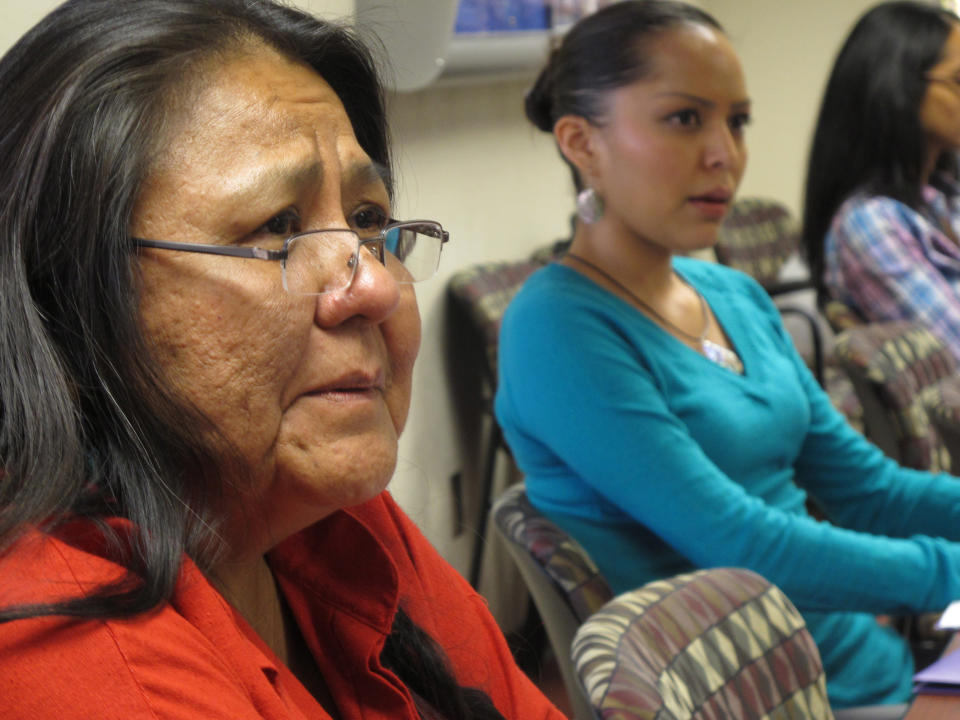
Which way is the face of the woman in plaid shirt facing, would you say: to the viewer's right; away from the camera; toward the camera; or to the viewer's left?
to the viewer's right

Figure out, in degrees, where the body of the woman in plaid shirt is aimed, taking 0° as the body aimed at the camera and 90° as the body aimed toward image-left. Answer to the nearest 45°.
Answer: approximately 270°

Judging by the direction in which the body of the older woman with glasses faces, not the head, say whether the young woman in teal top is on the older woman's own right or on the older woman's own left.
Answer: on the older woman's own left

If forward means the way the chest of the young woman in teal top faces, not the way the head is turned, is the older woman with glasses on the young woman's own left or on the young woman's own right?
on the young woman's own right

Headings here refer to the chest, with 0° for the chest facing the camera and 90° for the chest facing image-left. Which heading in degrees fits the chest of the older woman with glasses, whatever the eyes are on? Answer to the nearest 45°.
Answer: approximately 315°

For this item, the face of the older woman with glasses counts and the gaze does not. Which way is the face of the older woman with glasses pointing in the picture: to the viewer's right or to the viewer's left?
to the viewer's right

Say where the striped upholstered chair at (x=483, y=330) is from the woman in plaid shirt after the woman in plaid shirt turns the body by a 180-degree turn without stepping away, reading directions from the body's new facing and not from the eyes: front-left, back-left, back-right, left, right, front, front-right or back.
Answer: front-left

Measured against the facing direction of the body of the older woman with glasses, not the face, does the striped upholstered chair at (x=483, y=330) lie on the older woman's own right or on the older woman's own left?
on the older woman's own left
